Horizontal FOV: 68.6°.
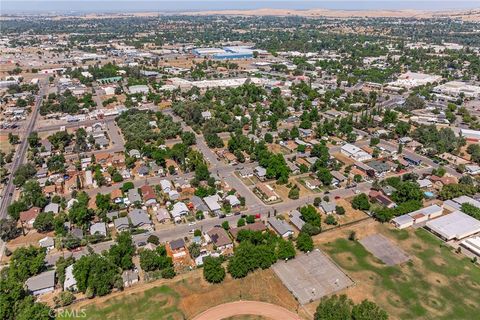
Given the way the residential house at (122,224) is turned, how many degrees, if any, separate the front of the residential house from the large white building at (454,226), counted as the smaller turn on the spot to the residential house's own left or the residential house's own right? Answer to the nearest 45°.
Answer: approximately 45° to the residential house's own left

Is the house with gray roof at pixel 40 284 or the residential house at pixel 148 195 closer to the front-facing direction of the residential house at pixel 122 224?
the house with gray roof

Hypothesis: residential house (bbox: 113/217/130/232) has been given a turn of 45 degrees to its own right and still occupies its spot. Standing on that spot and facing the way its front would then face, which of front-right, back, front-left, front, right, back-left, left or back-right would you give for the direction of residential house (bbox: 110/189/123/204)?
back-right

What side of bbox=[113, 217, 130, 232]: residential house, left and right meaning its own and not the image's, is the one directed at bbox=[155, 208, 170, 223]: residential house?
left

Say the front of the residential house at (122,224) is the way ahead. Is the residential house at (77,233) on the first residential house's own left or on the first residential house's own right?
on the first residential house's own right

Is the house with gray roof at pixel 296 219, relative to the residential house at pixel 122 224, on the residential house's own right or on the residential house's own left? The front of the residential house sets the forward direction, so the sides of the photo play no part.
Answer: on the residential house's own left

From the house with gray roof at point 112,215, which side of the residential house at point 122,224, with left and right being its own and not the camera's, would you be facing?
back

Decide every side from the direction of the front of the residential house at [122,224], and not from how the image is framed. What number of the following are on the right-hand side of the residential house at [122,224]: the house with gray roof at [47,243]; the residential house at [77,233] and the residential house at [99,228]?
3

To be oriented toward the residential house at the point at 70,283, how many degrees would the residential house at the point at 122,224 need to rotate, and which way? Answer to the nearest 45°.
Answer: approximately 45° to its right

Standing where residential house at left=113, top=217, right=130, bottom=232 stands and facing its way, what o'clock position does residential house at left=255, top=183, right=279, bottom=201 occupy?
residential house at left=255, top=183, right=279, bottom=201 is roughly at 9 o'clock from residential house at left=113, top=217, right=130, bottom=232.

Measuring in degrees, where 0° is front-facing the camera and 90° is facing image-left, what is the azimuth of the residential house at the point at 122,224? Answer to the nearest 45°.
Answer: approximately 0°
